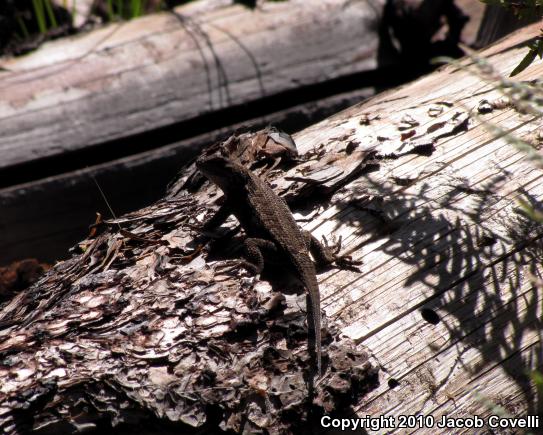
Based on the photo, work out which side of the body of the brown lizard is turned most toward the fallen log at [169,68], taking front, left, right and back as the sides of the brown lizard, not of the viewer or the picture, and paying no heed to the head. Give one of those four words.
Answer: front

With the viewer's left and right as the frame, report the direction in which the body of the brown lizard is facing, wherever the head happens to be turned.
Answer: facing away from the viewer and to the left of the viewer

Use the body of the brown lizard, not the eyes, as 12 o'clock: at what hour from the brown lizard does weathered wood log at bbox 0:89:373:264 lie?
The weathered wood log is roughly at 12 o'clock from the brown lizard.

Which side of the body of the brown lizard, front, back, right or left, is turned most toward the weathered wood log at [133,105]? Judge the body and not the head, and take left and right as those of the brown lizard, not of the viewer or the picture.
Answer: front
